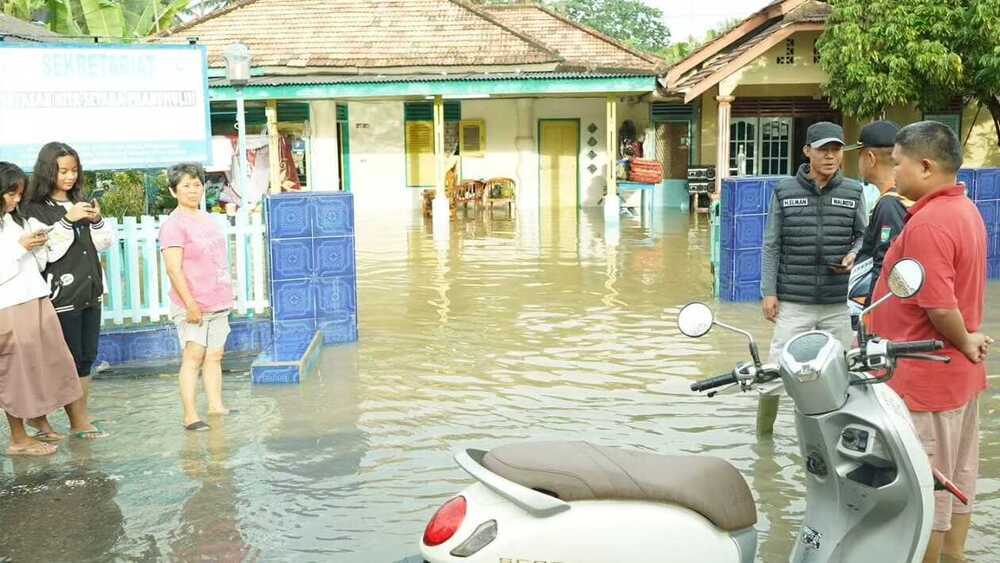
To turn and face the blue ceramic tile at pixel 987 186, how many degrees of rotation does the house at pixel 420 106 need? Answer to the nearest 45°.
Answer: approximately 45° to its left

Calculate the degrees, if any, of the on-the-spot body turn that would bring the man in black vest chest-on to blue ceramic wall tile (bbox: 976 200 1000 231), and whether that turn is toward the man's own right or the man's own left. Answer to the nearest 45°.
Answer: approximately 180°

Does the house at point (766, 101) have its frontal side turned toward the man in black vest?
yes

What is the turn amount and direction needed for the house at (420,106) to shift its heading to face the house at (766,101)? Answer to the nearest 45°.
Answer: approximately 45° to its left

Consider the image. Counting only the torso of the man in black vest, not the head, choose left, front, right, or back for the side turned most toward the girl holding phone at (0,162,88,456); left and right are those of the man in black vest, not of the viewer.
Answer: right

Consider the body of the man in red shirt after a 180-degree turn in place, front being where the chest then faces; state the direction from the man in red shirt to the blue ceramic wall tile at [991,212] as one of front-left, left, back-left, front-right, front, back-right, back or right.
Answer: left

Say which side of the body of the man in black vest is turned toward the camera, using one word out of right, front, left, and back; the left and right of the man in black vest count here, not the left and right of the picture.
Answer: front

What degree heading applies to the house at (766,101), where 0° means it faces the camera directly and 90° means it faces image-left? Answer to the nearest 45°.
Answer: approximately 0°

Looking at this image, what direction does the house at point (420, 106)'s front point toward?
toward the camera

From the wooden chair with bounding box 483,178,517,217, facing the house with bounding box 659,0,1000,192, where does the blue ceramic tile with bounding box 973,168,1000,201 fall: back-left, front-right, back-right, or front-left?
front-right

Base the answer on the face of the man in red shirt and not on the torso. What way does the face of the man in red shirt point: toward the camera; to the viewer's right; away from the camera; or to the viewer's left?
to the viewer's left

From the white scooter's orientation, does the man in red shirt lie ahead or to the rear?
ahead

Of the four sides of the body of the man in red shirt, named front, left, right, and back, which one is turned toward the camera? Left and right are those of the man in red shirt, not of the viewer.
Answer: left

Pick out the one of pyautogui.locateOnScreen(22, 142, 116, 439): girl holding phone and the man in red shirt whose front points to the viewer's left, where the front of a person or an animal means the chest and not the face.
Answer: the man in red shirt

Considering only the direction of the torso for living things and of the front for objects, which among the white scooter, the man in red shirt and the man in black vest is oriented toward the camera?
the man in black vest

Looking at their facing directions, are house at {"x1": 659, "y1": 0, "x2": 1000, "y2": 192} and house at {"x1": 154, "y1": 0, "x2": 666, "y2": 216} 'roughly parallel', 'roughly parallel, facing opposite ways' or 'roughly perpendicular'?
roughly parallel

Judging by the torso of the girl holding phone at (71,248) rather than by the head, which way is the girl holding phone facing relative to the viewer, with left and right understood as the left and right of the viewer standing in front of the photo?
facing the viewer and to the right of the viewer
